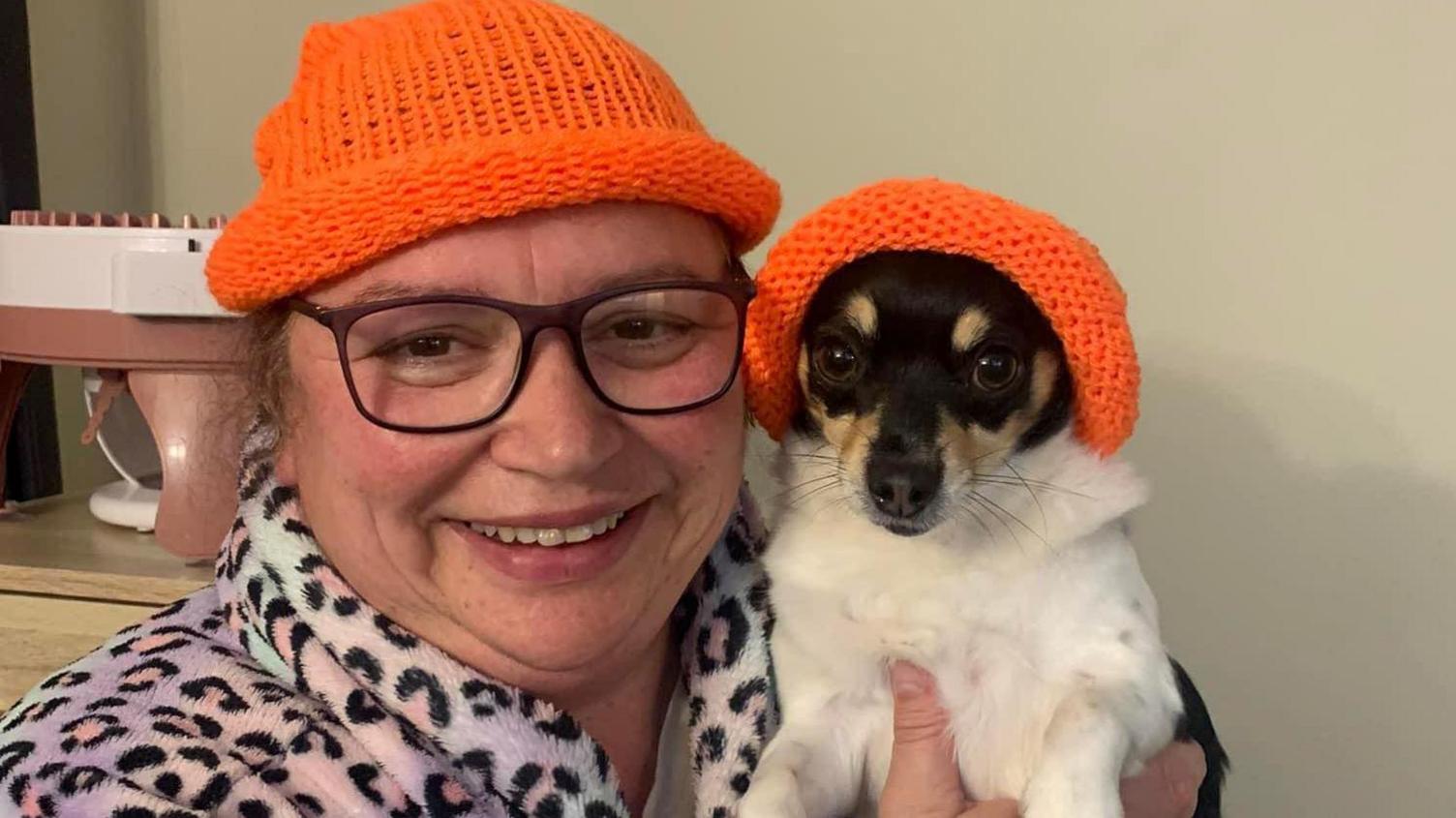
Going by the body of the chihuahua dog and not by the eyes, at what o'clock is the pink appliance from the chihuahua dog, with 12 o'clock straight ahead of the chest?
The pink appliance is roughly at 3 o'clock from the chihuahua dog.

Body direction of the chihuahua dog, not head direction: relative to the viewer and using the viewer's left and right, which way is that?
facing the viewer
